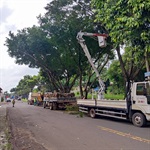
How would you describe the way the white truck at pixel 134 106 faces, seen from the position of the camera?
facing the viewer and to the right of the viewer

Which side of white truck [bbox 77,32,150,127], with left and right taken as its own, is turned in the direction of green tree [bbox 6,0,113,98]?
back
